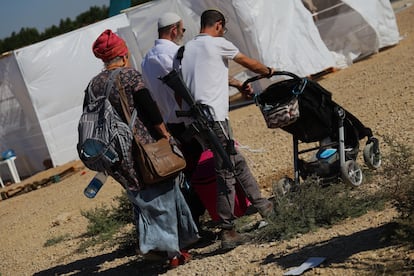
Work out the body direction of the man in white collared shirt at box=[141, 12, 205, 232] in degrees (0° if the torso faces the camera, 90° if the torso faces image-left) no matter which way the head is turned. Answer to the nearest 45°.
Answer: approximately 225°

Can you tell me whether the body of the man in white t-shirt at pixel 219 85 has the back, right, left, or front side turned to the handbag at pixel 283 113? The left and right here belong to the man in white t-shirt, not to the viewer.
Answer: front

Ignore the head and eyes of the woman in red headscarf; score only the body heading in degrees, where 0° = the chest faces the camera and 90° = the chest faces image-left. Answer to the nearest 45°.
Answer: approximately 225°

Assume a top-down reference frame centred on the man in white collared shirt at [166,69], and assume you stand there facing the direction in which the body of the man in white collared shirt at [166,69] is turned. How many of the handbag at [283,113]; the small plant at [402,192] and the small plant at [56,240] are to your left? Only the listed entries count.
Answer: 1

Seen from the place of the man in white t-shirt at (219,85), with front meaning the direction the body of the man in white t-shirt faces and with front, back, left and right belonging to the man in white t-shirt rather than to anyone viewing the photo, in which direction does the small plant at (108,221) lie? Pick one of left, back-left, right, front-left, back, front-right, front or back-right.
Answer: left

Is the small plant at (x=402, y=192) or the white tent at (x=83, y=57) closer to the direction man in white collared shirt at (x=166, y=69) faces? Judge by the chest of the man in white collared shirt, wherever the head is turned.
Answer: the white tent

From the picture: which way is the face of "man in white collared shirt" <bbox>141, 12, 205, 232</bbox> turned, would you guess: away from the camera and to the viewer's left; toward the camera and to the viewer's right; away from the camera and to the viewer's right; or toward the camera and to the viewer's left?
away from the camera and to the viewer's right

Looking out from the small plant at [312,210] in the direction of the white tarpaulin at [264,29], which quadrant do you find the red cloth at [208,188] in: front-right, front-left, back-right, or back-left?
front-left

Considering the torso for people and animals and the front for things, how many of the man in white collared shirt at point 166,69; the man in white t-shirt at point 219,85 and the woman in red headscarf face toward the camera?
0

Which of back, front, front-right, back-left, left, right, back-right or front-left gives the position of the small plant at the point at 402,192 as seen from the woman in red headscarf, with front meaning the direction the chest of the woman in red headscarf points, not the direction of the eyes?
right

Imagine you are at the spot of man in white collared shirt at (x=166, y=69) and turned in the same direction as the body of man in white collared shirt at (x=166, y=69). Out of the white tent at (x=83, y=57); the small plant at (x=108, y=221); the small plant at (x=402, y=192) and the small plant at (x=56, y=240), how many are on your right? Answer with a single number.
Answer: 1

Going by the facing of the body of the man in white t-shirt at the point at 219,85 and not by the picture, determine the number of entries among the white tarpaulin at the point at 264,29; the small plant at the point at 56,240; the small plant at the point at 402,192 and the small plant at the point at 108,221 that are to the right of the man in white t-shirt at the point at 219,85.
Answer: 1

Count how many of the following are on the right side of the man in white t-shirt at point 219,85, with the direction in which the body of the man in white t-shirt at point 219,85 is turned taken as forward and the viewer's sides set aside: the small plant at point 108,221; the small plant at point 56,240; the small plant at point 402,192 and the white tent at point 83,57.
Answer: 1

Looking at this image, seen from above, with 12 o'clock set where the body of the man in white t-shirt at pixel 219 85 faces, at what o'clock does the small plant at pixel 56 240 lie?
The small plant is roughly at 9 o'clock from the man in white t-shirt.

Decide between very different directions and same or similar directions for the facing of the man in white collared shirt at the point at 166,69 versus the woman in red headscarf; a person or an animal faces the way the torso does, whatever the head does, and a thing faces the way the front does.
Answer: same or similar directions

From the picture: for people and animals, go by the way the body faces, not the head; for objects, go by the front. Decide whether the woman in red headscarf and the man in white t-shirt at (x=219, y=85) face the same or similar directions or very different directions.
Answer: same or similar directions
